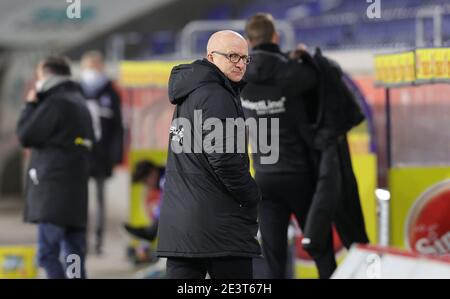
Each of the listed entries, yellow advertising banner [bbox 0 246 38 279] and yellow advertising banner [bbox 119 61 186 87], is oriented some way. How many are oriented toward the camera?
2

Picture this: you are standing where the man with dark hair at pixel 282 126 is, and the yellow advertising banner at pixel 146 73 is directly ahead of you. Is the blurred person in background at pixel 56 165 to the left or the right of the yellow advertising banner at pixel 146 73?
left

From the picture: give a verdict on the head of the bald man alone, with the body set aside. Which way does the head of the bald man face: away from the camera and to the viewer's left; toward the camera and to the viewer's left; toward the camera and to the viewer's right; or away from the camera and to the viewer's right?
toward the camera and to the viewer's right

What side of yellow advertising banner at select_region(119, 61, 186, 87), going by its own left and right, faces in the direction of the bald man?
front

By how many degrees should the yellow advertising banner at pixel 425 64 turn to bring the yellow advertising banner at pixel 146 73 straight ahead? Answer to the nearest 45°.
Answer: approximately 135° to its right

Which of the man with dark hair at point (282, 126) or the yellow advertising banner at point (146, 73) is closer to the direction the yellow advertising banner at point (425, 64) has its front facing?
the man with dark hair

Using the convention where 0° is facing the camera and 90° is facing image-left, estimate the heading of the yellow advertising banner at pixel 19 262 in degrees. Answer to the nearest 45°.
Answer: approximately 0°
